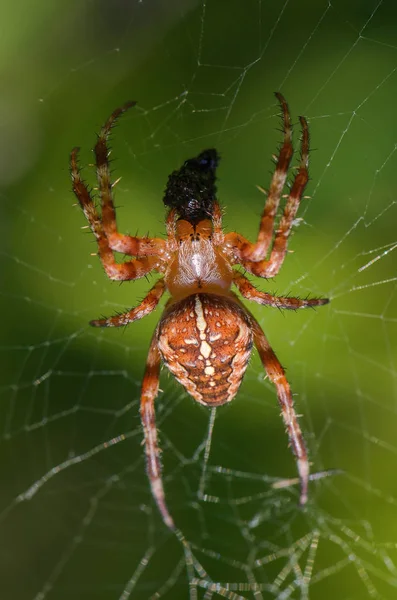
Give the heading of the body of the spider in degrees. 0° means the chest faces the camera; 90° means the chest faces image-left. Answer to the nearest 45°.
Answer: approximately 180°
